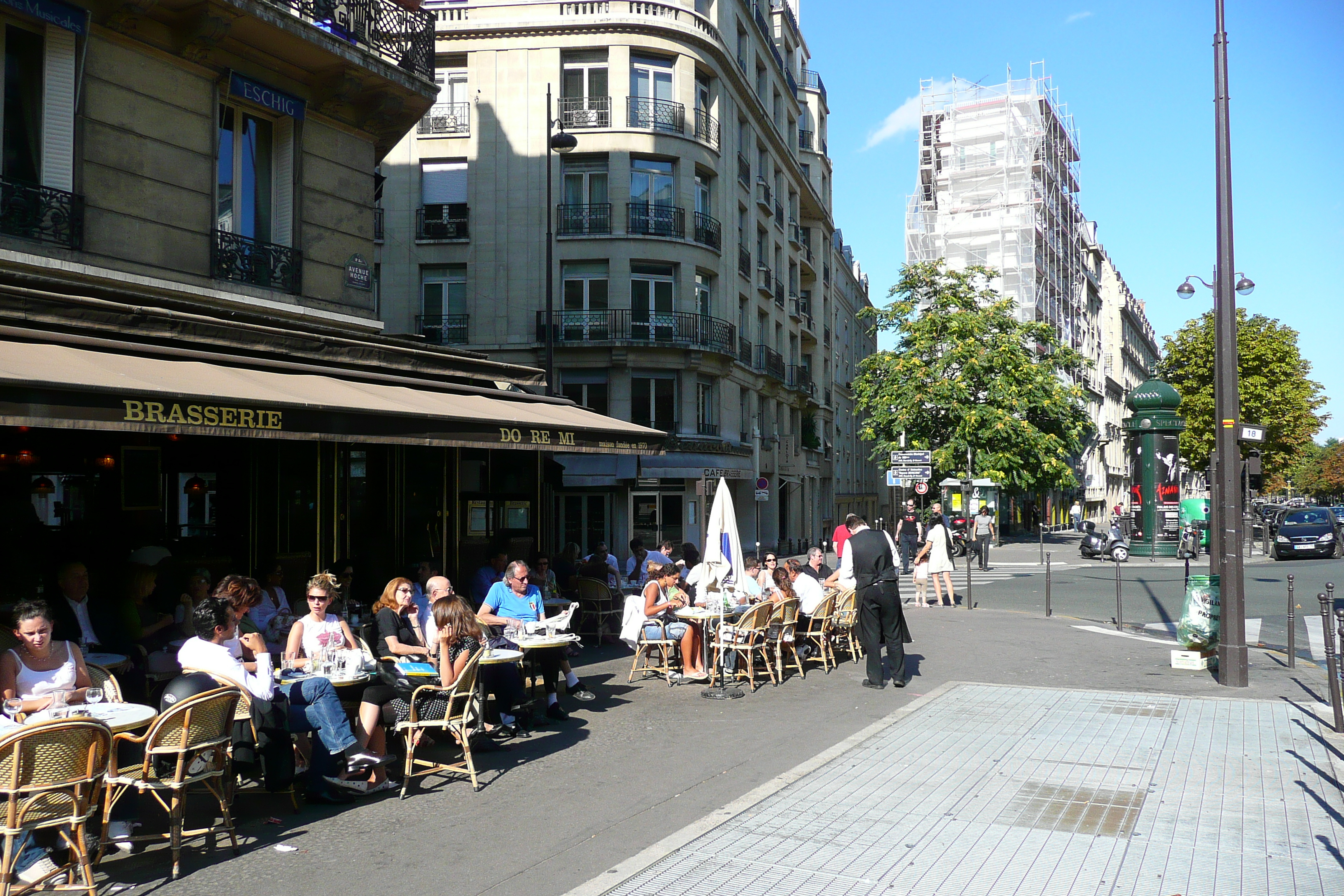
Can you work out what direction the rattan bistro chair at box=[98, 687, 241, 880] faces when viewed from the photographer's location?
facing away from the viewer and to the left of the viewer

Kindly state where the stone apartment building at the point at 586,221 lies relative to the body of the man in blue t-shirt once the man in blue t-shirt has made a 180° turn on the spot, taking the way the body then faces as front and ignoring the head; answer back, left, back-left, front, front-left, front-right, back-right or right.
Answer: front-right

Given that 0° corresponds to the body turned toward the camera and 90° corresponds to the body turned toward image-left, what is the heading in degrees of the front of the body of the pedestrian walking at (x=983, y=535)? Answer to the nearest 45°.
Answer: approximately 0°

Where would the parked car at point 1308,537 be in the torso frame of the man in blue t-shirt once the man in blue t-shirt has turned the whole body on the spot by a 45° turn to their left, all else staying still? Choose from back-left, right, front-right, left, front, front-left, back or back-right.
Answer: front-left

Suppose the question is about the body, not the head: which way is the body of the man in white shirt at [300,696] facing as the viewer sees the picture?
to the viewer's right

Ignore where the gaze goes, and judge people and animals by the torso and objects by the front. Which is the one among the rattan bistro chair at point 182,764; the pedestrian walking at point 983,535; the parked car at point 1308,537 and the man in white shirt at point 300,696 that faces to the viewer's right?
the man in white shirt

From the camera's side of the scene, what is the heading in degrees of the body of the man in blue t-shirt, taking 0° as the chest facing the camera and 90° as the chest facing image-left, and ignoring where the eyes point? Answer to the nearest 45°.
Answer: approximately 315°
